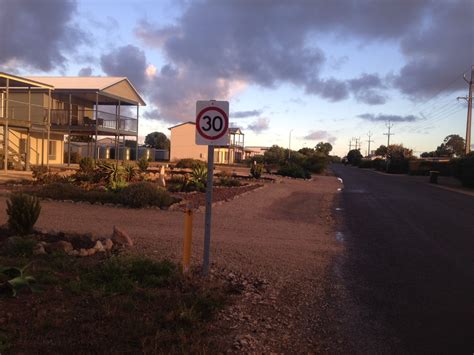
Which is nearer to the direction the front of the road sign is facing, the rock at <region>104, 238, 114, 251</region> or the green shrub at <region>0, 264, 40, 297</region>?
the green shrub

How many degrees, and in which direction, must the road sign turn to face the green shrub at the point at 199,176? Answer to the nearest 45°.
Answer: approximately 180°

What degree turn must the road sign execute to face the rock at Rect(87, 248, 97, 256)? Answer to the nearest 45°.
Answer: approximately 135° to its right

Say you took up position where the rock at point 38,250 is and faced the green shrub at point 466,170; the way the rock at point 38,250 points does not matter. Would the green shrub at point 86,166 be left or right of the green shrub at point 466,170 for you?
left

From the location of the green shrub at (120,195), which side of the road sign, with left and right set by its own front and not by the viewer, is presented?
back

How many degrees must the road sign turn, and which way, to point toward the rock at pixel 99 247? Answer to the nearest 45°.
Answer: approximately 135° to its right

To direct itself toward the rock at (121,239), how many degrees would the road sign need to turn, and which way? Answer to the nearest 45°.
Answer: approximately 135° to its right

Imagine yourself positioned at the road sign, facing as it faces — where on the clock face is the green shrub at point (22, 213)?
The green shrub is roughly at 4 o'clock from the road sign.

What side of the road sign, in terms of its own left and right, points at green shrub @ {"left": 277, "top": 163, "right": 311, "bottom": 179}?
back

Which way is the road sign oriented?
toward the camera

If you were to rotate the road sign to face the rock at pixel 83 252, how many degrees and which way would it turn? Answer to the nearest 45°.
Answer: approximately 135° to its right

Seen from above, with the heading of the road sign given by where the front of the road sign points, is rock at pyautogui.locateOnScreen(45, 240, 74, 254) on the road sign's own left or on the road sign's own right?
on the road sign's own right

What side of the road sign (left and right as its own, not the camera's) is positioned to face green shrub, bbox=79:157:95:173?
back

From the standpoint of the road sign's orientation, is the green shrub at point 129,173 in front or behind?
behind
